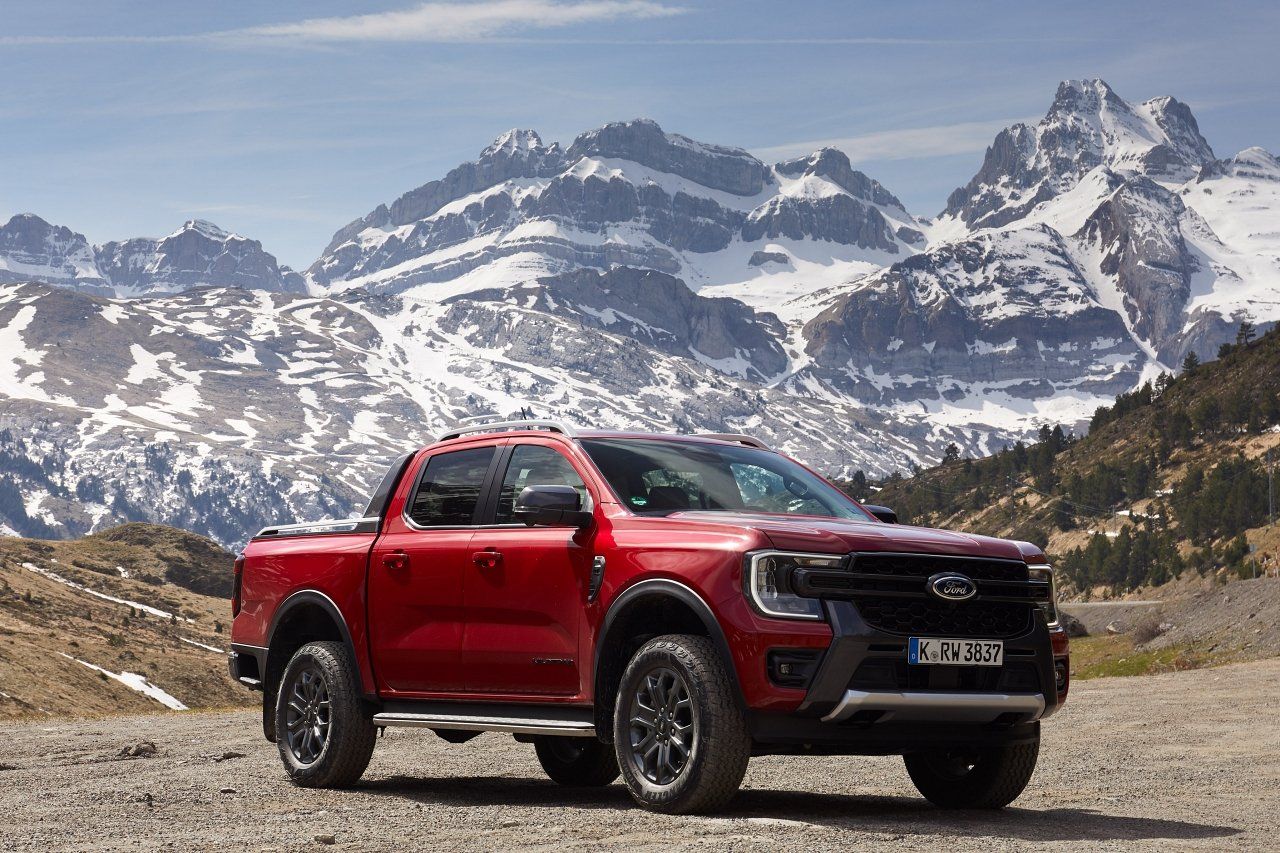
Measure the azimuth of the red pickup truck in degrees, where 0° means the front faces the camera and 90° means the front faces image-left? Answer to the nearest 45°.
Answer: approximately 315°

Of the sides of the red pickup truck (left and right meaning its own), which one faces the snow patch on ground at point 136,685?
back
